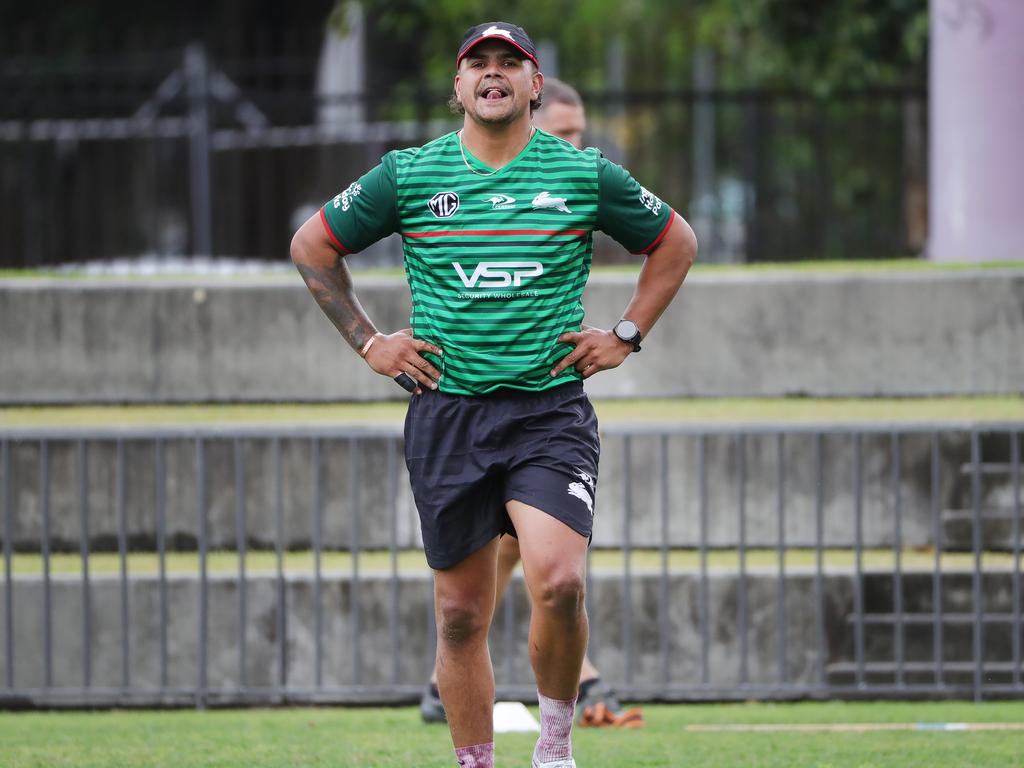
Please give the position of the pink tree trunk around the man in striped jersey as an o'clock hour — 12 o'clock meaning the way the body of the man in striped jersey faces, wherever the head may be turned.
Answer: The pink tree trunk is roughly at 7 o'clock from the man in striped jersey.

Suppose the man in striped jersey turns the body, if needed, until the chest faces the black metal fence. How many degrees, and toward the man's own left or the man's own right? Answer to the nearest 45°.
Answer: approximately 180°

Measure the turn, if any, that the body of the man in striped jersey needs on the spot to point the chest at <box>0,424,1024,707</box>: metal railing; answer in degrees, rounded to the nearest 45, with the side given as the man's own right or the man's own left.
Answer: approximately 180°

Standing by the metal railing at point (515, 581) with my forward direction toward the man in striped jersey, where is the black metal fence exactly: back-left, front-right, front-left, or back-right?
back-right

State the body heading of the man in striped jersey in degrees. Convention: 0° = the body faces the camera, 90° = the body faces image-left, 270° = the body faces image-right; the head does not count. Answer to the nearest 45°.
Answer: approximately 0°
